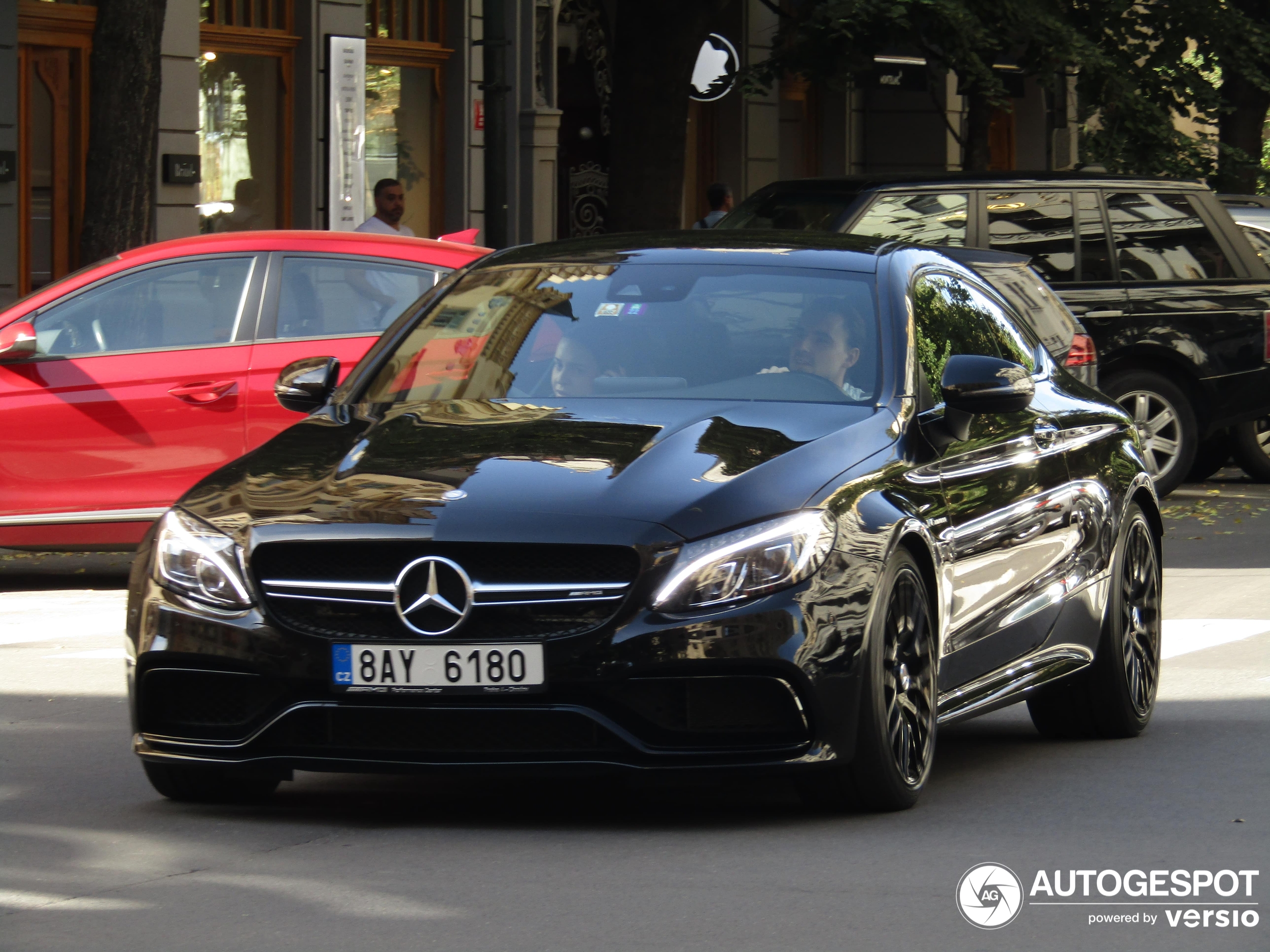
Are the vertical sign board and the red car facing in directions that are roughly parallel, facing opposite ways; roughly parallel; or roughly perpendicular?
roughly perpendicular

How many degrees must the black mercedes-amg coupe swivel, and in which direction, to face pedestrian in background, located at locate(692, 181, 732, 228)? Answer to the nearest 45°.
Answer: approximately 135° to its right

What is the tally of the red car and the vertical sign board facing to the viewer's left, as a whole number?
1

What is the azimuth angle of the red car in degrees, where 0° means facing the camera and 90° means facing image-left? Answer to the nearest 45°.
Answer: approximately 90°

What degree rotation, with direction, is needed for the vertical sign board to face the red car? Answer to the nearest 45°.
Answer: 0° — it already faces it

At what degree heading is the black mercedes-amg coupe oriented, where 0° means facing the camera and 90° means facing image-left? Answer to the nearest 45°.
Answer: approximately 45°
